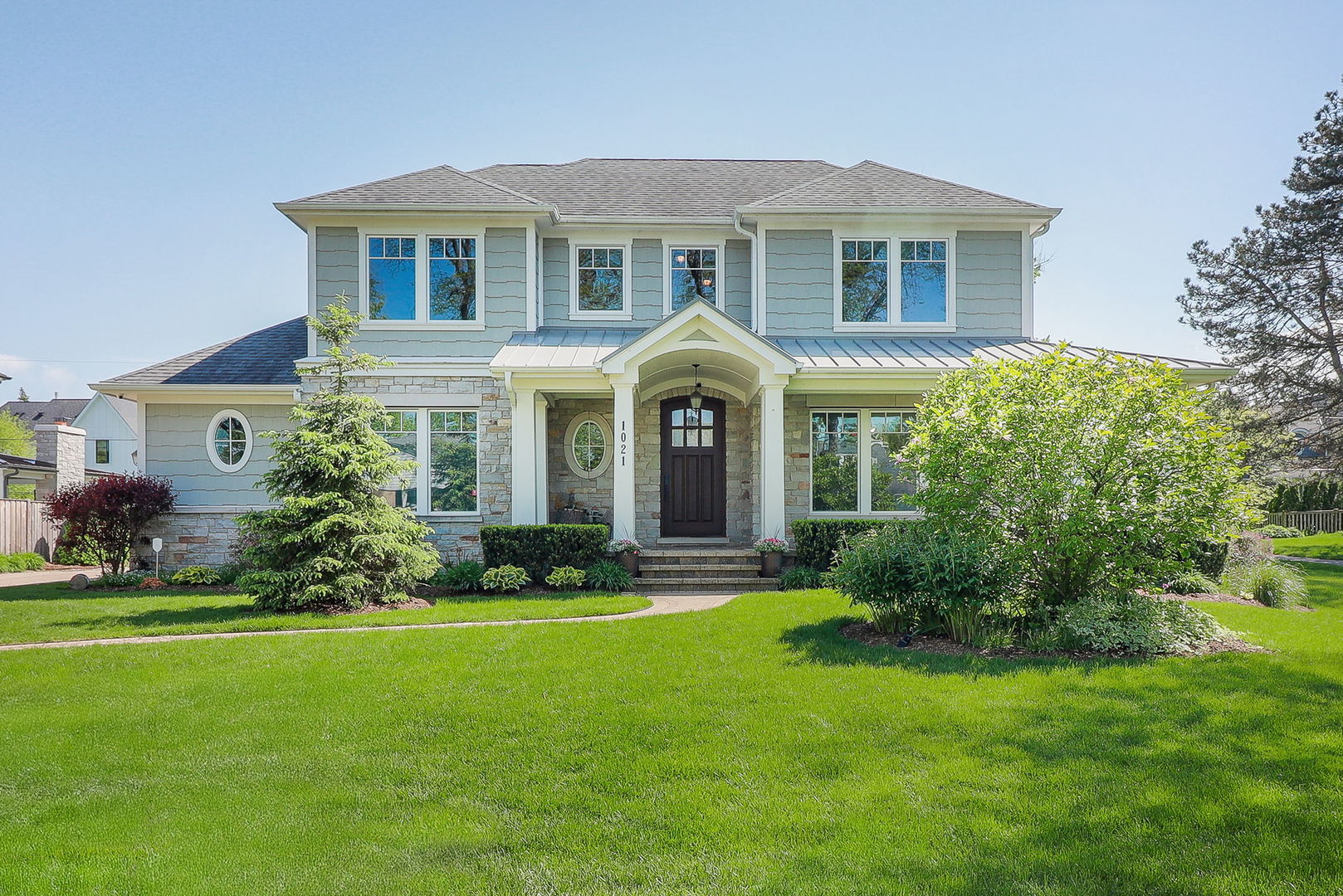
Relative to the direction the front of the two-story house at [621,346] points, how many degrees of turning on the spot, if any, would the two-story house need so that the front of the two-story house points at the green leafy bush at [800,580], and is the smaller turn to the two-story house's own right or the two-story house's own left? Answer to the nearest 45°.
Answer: approximately 45° to the two-story house's own left

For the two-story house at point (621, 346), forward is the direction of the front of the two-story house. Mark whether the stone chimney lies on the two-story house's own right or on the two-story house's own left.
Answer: on the two-story house's own right

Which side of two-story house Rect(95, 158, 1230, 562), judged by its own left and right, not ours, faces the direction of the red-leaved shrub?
right

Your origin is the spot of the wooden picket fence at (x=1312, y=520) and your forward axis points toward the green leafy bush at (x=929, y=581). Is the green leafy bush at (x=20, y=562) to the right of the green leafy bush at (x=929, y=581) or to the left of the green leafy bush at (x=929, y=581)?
right

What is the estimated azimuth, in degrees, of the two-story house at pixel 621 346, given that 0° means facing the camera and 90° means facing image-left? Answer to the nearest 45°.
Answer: approximately 0°

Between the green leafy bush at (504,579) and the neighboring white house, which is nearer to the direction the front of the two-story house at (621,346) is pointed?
the green leafy bush

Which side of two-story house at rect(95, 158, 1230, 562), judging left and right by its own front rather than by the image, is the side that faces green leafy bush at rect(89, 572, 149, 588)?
right

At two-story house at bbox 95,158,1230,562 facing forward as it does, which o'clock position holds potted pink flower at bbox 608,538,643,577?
The potted pink flower is roughly at 12 o'clock from the two-story house.
